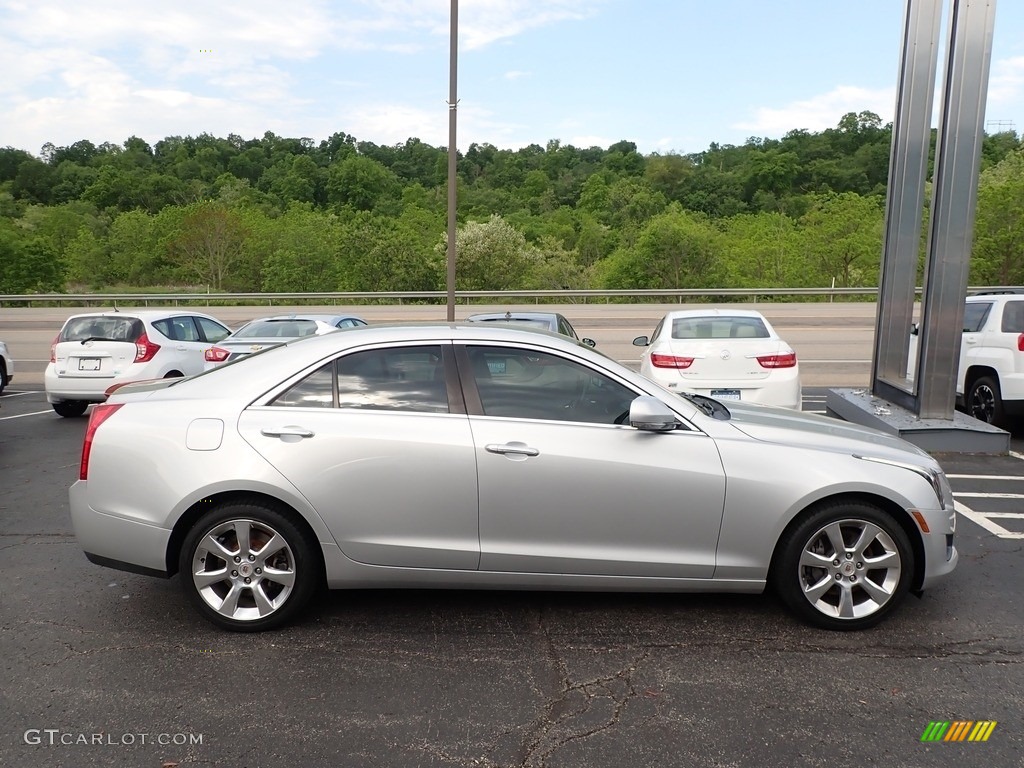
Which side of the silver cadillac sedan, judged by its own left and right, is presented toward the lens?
right

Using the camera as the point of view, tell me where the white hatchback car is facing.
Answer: facing away from the viewer and to the right of the viewer

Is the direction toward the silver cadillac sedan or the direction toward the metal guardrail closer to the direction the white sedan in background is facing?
the metal guardrail

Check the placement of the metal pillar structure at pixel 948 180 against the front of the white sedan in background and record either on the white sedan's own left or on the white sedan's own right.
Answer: on the white sedan's own right

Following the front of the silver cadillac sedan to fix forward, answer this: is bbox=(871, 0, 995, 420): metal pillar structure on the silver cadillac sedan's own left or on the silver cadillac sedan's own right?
on the silver cadillac sedan's own left

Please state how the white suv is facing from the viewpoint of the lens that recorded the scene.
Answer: facing away from the viewer and to the left of the viewer

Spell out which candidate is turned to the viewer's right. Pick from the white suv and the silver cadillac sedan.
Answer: the silver cadillac sedan

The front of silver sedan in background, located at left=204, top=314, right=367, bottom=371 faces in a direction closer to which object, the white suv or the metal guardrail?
the metal guardrail

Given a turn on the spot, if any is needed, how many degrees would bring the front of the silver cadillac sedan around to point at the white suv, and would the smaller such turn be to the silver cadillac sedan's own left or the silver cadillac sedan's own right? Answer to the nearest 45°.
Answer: approximately 45° to the silver cadillac sedan's own left

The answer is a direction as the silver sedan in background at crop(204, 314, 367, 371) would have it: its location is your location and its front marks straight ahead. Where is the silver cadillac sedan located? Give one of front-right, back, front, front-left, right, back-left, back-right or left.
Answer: back-right

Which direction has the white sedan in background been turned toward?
away from the camera

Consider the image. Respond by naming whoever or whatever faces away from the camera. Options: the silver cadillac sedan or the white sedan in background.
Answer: the white sedan in background

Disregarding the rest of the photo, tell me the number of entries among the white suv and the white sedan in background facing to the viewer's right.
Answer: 0

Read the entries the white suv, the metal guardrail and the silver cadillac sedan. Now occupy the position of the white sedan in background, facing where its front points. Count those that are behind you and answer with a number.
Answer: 1

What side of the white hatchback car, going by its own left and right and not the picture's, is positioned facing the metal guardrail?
front

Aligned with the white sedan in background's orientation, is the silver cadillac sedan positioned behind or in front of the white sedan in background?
behind

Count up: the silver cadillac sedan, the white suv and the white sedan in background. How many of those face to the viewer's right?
1

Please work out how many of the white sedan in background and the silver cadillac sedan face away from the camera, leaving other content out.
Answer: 1
